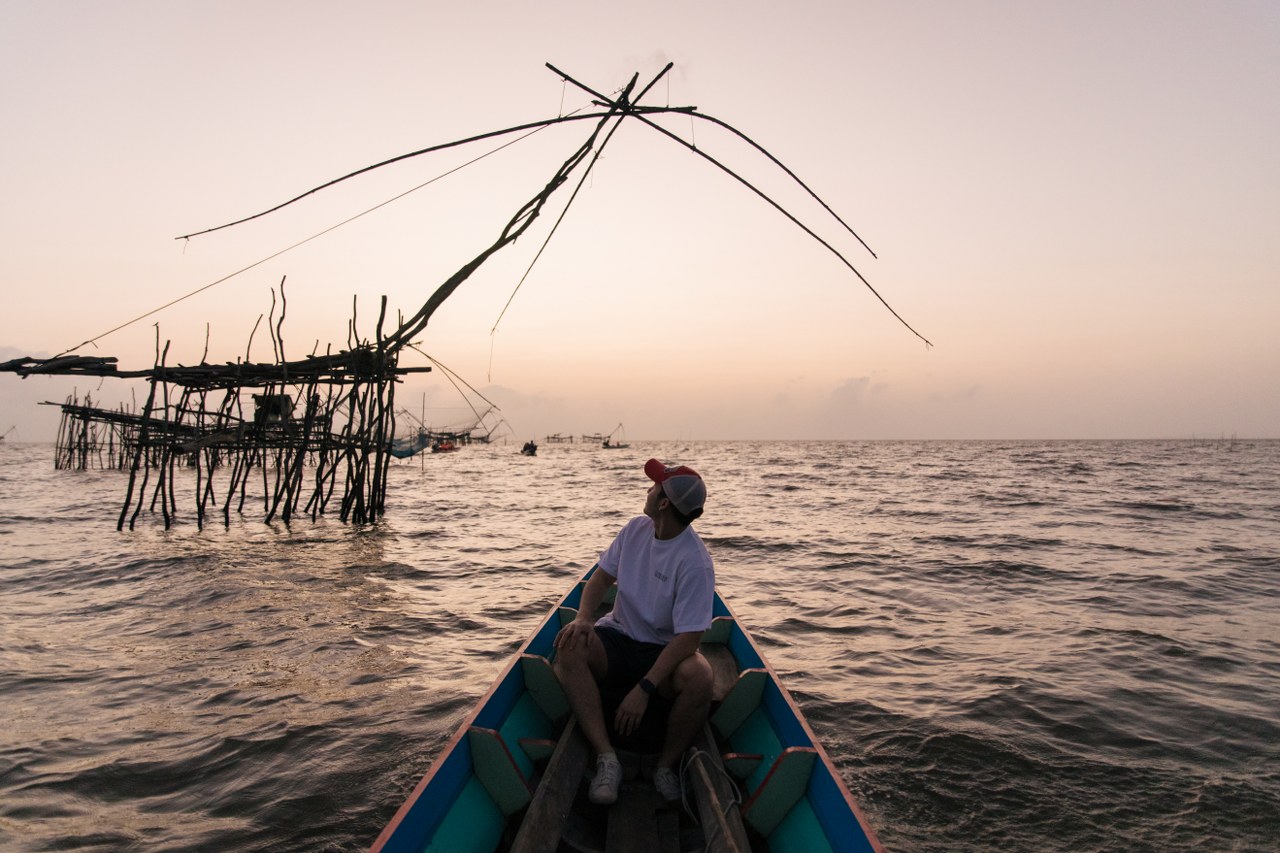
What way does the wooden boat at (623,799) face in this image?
away from the camera

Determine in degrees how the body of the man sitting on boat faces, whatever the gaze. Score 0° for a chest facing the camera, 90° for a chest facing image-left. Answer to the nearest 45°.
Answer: approximately 0°
